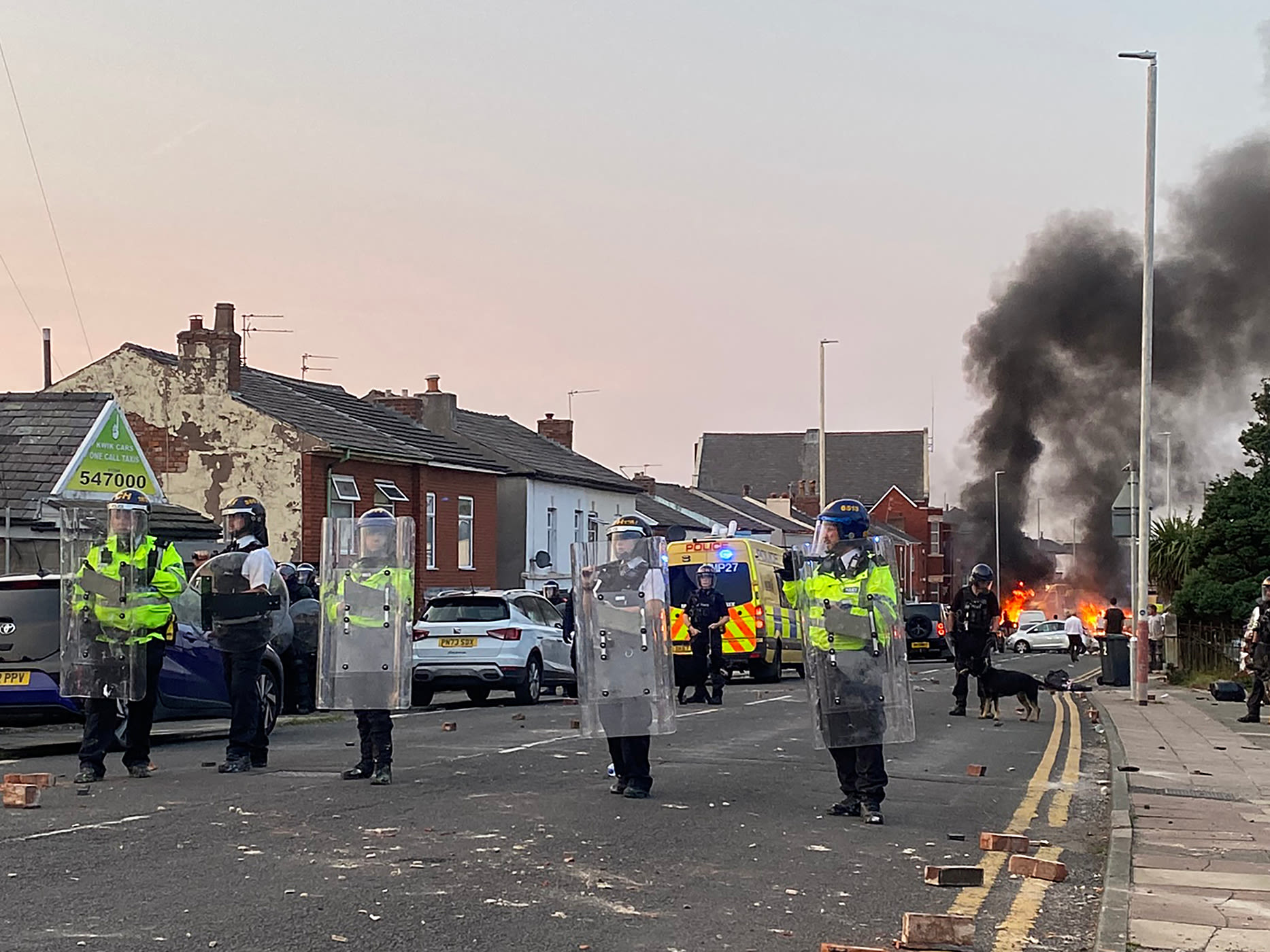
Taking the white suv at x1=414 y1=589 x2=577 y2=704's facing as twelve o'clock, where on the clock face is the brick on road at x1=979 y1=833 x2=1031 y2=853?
The brick on road is roughly at 4 o'clock from the white suv.

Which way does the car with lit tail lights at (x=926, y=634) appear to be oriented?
away from the camera

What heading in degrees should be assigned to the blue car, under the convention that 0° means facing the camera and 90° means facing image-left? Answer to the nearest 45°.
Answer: approximately 225°

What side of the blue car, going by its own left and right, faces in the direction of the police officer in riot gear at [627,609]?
right

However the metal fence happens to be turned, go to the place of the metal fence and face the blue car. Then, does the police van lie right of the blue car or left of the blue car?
right

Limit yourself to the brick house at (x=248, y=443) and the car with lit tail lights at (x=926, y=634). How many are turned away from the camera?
1

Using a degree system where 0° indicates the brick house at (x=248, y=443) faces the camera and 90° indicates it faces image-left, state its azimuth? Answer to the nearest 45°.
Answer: approximately 315°
